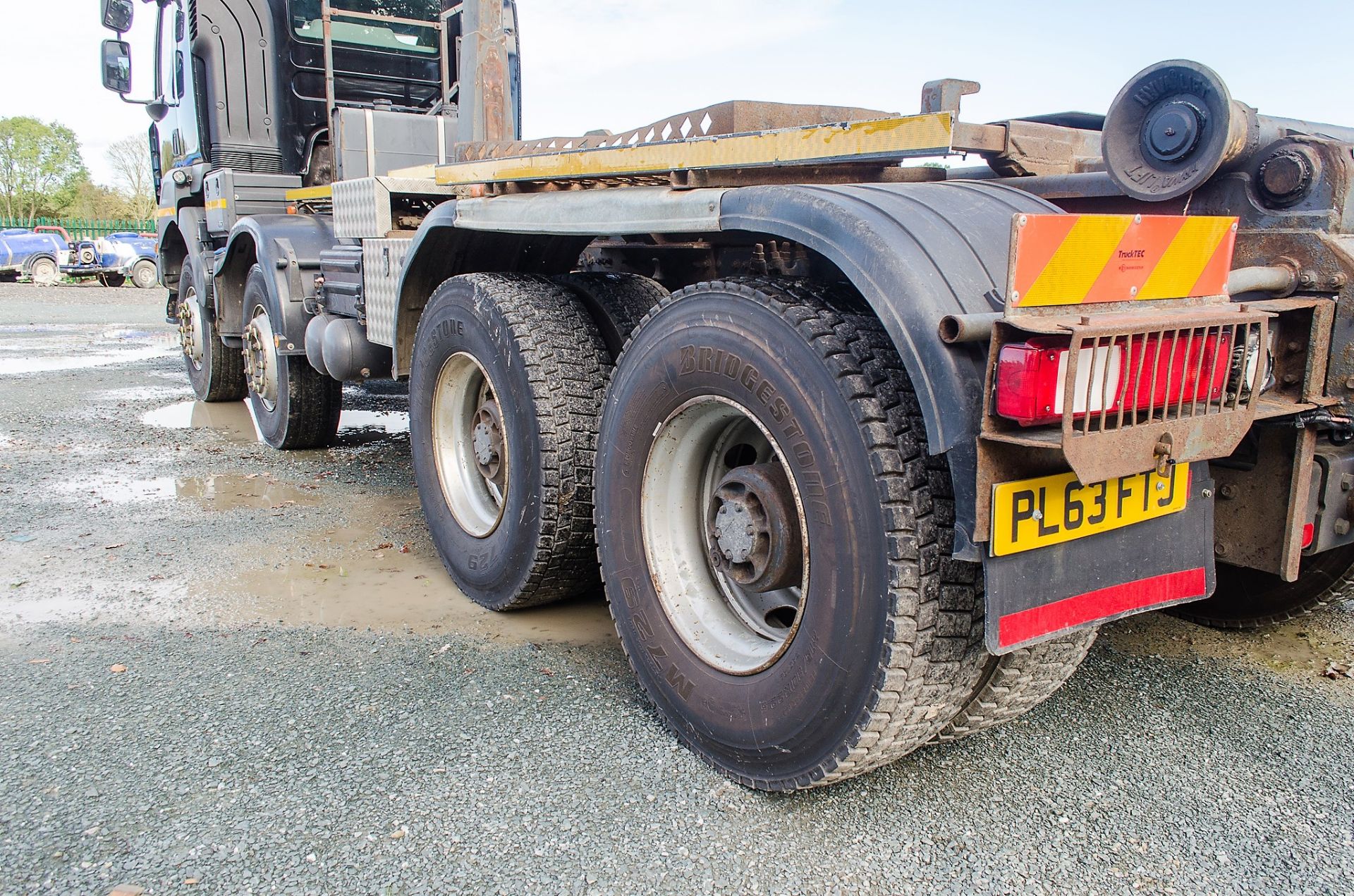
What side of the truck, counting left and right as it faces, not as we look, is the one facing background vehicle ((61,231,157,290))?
front

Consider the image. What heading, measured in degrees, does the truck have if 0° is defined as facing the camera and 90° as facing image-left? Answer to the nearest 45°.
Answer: approximately 135°

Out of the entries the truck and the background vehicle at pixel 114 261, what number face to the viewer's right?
0

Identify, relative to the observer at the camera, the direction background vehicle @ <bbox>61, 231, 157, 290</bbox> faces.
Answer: facing the viewer and to the left of the viewer

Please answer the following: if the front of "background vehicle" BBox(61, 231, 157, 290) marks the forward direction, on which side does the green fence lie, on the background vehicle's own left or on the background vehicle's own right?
on the background vehicle's own right

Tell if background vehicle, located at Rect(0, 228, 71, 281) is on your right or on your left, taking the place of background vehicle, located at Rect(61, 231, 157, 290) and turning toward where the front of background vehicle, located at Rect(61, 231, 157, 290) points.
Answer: on your right

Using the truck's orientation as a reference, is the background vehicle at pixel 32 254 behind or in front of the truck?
in front
